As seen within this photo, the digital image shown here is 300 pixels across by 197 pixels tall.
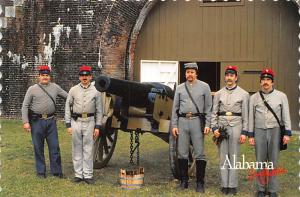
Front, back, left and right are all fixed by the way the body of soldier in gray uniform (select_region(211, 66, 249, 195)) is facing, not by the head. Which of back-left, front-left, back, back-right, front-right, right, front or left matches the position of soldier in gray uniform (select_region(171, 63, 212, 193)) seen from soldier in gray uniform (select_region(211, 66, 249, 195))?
right

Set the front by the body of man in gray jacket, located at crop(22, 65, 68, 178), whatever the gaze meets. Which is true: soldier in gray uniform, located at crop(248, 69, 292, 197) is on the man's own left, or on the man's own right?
on the man's own left

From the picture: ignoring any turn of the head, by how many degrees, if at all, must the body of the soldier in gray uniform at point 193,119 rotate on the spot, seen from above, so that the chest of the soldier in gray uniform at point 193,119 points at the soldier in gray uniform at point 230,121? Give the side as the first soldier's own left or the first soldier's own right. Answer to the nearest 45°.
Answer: approximately 90° to the first soldier's own left

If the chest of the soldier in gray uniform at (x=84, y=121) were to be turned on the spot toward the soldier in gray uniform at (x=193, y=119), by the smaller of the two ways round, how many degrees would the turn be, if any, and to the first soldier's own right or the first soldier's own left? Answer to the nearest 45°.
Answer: approximately 90° to the first soldier's own left

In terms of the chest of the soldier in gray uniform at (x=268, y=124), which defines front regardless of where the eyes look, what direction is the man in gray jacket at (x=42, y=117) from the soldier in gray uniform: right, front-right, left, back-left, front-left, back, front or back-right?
right

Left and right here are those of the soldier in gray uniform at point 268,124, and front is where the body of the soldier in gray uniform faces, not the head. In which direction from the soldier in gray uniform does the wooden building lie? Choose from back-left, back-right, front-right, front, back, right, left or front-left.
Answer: back

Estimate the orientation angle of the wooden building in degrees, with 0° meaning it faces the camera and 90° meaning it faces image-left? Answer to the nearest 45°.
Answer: approximately 0°

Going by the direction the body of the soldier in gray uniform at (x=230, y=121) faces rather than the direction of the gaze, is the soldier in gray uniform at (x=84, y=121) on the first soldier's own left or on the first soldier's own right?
on the first soldier's own right

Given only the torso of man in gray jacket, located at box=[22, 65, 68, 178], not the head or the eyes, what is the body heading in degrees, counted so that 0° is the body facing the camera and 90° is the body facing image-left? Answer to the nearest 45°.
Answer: approximately 0°

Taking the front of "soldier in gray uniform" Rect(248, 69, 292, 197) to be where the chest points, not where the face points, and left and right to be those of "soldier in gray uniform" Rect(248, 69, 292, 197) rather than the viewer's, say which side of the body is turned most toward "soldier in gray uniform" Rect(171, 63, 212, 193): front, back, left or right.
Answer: right

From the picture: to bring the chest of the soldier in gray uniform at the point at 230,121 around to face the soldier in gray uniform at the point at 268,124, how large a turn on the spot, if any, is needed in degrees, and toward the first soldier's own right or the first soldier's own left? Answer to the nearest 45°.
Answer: approximately 90° to the first soldier's own left

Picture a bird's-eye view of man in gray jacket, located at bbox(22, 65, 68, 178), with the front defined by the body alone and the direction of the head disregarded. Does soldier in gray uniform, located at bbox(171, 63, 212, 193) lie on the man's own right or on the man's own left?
on the man's own left
